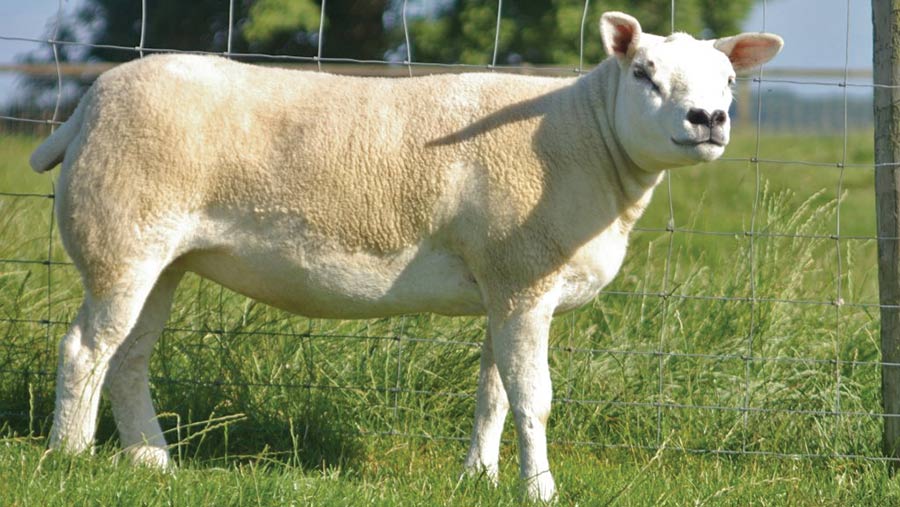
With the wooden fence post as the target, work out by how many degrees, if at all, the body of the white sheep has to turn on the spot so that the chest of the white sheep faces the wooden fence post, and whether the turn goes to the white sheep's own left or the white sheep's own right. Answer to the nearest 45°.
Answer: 0° — it already faces it

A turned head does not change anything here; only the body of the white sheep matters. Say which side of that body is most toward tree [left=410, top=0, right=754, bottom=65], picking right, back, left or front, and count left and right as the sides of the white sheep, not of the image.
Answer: left

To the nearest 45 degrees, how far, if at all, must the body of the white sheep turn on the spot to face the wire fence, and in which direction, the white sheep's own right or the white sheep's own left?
approximately 45° to the white sheep's own left

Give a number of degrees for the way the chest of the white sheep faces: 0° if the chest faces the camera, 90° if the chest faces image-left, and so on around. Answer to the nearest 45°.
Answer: approximately 270°
